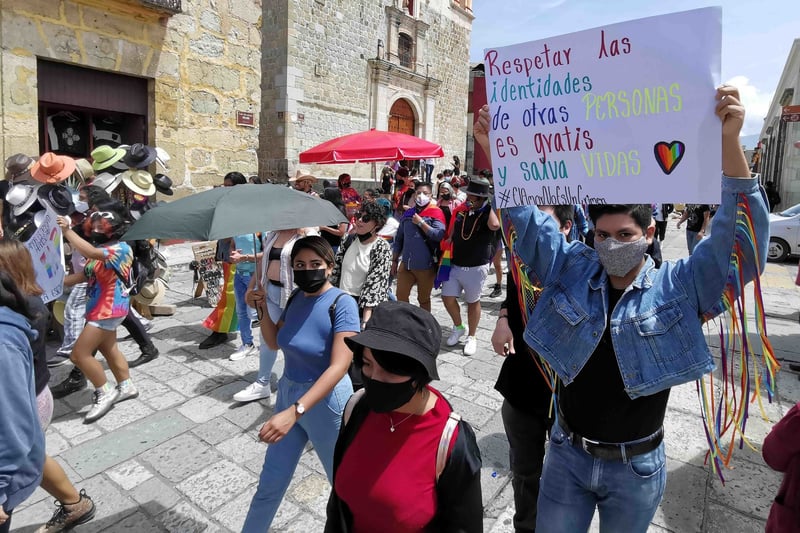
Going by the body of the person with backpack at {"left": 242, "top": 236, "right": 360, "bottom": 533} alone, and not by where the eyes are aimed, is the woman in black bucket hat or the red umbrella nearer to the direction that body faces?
the woman in black bucket hat

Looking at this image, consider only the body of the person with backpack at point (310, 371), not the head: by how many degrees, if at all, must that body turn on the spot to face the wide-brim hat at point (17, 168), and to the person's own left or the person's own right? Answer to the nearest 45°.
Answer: approximately 90° to the person's own right

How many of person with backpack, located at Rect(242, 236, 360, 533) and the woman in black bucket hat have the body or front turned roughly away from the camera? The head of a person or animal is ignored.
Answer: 0

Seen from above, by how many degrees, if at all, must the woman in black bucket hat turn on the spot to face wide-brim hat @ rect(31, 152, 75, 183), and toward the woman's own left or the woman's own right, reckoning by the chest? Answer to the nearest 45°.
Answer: approximately 90° to the woman's own right

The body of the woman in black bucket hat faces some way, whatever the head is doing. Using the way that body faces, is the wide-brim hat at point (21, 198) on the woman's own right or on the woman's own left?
on the woman's own right

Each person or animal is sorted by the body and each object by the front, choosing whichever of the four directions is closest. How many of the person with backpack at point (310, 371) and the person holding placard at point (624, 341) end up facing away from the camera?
0

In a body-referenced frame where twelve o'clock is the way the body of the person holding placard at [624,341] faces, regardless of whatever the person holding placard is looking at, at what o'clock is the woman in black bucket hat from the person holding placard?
The woman in black bucket hat is roughly at 2 o'clock from the person holding placard.

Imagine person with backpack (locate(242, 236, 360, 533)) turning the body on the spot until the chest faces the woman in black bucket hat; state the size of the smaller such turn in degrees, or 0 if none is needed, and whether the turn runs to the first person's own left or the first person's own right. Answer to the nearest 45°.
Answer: approximately 45° to the first person's own left
